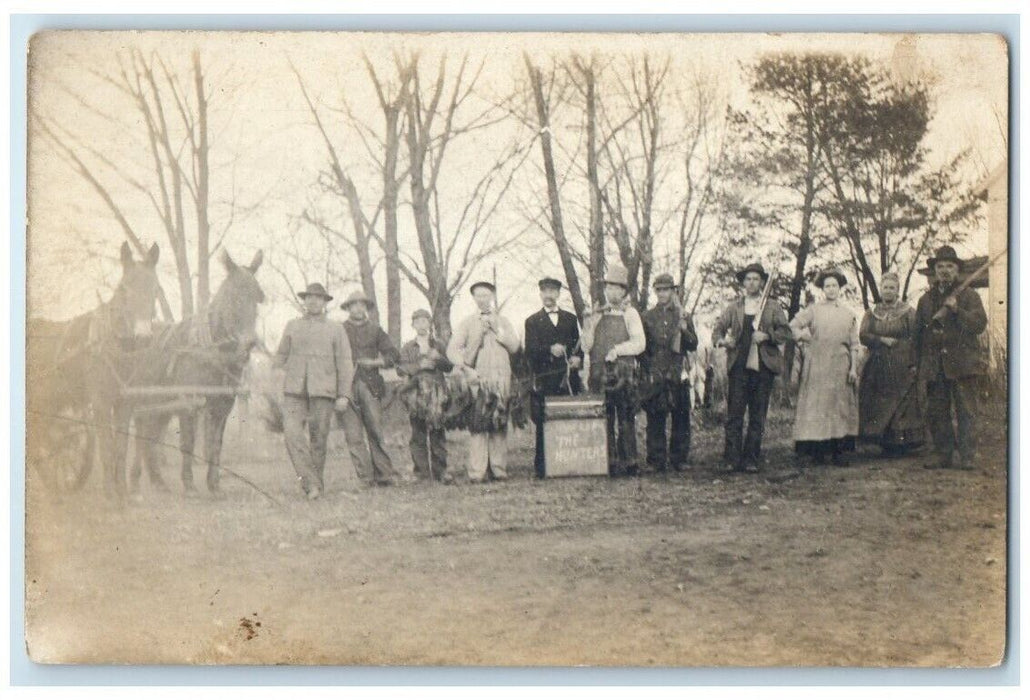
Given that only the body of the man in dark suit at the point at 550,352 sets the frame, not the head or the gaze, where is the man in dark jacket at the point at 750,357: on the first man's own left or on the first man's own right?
on the first man's own left

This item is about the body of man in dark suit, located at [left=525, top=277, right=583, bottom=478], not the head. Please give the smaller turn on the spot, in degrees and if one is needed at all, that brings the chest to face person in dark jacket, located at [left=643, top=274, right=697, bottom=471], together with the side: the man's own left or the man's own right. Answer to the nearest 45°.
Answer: approximately 90° to the man's own left

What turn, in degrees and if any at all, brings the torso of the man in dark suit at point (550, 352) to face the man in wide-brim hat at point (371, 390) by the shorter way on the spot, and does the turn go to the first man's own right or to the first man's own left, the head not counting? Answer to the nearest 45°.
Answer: approximately 90° to the first man's own right

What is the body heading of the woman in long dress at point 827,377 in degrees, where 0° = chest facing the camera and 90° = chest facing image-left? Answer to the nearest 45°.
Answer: approximately 0°

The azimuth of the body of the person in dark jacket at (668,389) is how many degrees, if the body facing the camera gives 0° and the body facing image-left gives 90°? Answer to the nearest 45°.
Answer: approximately 0°

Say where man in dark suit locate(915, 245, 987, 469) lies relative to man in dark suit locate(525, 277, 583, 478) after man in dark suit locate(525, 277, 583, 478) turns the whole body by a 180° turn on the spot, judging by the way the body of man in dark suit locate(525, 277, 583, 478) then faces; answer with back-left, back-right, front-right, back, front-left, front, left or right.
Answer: right

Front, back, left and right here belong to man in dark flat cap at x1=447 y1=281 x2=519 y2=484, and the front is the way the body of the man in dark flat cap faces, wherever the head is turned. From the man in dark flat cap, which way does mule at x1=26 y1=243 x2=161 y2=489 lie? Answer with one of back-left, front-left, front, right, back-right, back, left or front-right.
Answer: right

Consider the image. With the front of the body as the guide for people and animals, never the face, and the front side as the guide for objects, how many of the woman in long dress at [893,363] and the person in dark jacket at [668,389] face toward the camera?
2

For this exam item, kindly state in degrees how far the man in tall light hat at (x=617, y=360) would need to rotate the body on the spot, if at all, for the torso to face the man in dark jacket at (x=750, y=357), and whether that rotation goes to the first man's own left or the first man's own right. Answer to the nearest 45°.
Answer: approximately 90° to the first man's own left

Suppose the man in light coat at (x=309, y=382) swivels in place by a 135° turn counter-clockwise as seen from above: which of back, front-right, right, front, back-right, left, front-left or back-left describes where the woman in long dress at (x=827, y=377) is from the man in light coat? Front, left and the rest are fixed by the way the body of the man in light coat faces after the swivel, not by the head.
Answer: front-right

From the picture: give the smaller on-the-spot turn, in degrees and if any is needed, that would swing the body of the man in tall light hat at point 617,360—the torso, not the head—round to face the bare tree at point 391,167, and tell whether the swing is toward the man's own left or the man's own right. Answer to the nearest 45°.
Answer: approximately 90° to the man's own right
